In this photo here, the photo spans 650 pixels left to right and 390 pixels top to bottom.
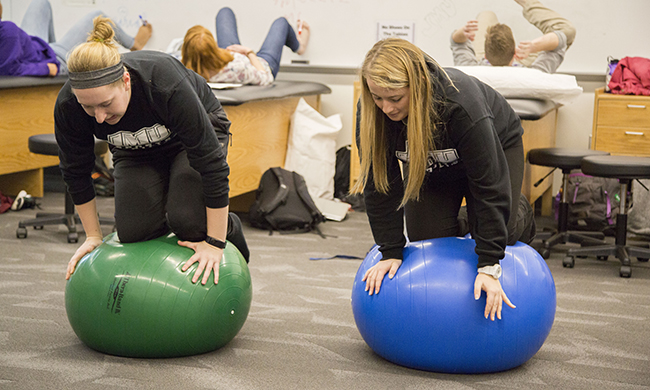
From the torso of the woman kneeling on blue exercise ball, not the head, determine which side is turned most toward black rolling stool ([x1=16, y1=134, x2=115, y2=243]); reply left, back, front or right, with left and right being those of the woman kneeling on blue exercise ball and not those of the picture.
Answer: right

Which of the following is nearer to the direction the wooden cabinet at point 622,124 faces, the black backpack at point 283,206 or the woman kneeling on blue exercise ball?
the woman kneeling on blue exercise ball

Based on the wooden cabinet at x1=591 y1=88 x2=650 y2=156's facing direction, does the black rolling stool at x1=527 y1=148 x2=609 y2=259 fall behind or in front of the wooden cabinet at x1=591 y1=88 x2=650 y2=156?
in front

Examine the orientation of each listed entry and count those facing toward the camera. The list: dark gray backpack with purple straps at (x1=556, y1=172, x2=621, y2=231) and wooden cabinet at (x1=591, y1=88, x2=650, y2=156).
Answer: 2
